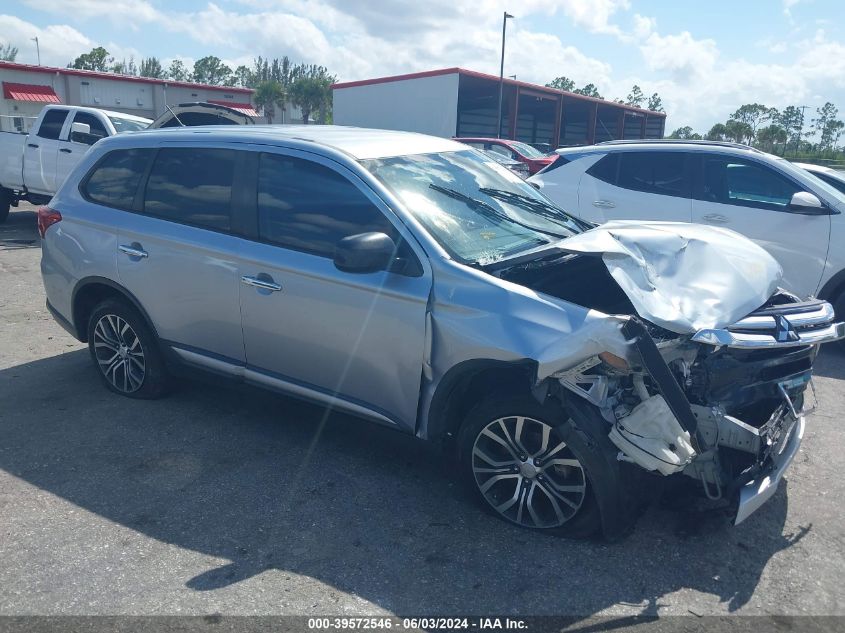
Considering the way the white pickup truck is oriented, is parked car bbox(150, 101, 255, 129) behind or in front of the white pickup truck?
in front

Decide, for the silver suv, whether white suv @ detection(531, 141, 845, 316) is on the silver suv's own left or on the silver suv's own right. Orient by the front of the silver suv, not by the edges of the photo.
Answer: on the silver suv's own left

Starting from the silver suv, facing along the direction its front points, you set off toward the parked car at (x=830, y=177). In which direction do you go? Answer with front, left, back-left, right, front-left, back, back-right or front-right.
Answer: left

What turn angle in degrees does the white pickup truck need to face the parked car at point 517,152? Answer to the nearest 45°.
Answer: approximately 45° to its left

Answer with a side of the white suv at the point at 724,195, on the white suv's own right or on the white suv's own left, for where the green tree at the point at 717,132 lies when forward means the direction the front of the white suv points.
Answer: on the white suv's own left

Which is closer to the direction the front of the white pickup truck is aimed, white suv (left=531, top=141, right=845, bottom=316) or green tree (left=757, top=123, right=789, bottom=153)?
the white suv

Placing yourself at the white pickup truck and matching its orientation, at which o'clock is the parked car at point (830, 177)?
The parked car is roughly at 12 o'clock from the white pickup truck.

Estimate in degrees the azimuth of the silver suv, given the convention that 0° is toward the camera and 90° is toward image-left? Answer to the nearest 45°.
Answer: approximately 315°

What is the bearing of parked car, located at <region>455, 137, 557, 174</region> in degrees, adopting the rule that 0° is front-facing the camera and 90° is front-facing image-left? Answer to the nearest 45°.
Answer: approximately 315°

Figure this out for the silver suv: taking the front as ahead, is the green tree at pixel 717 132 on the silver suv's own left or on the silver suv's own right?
on the silver suv's own left

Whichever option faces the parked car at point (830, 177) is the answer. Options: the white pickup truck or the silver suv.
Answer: the white pickup truck

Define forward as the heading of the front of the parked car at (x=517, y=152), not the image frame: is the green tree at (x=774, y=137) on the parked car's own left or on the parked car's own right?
on the parked car's own left

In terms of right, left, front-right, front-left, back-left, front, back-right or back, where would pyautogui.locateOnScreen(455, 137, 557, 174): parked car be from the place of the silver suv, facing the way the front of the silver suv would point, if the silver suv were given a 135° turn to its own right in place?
right
